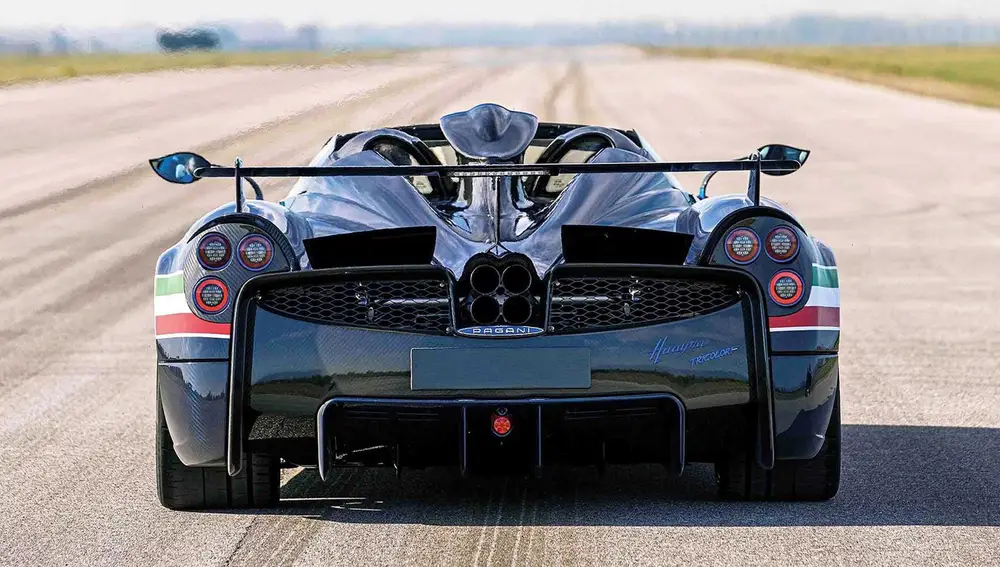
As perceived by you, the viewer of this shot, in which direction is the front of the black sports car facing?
facing away from the viewer
